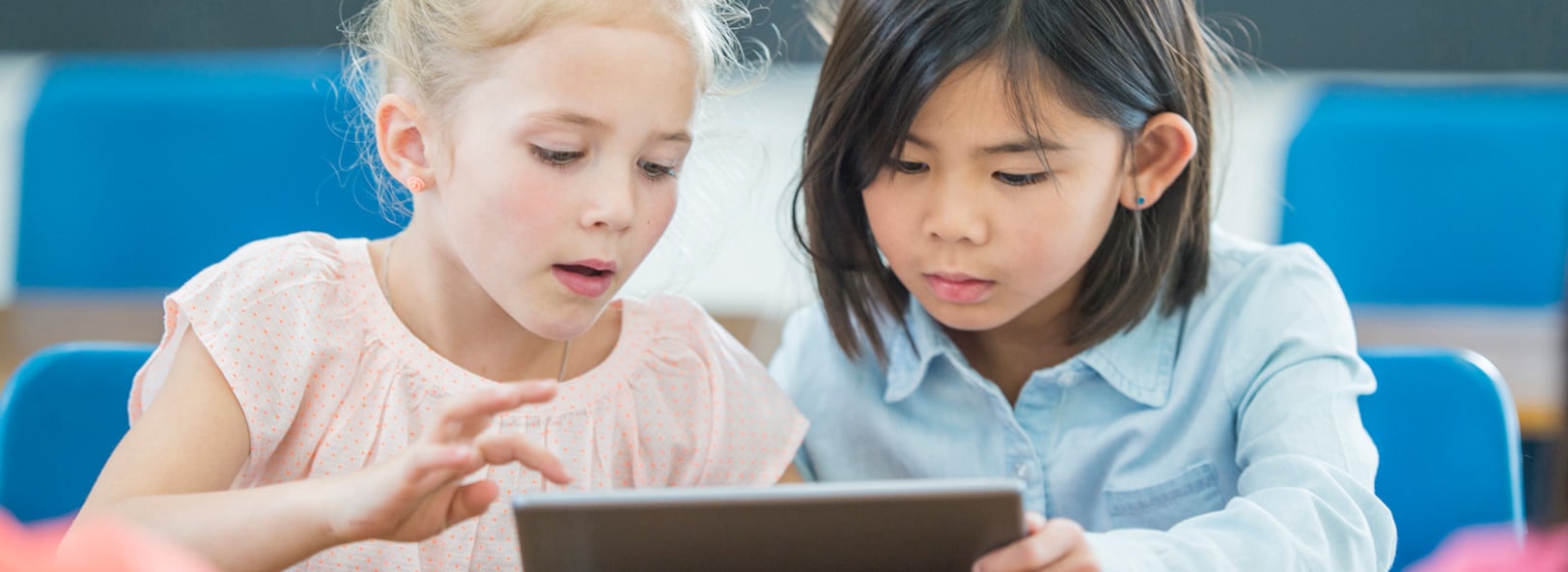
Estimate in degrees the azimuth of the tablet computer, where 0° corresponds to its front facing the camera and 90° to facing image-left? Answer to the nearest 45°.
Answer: approximately 180°
